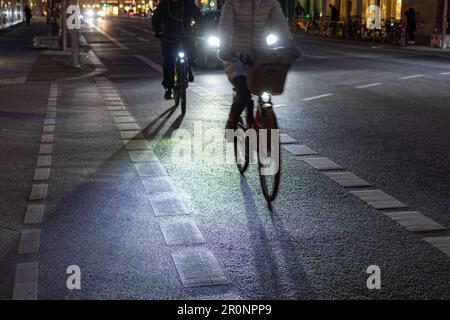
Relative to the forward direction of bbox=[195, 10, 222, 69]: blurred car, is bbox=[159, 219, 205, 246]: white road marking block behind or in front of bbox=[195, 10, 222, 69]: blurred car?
in front

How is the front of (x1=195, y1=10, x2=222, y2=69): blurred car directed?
toward the camera

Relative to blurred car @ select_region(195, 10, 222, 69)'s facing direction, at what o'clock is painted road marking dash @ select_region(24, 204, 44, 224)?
The painted road marking dash is roughly at 12 o'clock from the blurred car.

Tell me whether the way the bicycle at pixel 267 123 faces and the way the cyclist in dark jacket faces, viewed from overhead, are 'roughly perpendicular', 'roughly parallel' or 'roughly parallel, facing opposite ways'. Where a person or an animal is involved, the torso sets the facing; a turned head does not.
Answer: roughly parallel
